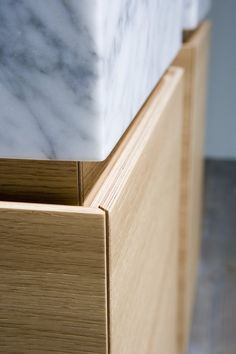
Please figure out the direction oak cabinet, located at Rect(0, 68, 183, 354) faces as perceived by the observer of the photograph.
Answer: facing the viewer
